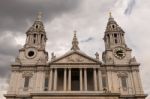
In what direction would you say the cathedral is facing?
toward the camera
